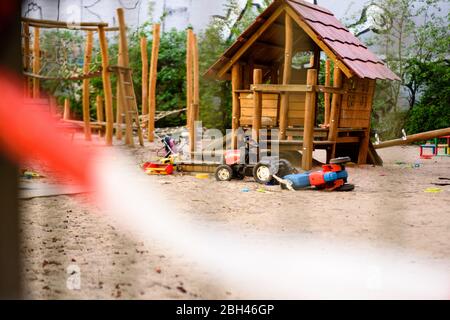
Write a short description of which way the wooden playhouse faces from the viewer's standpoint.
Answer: facing the viewer and to the left of the viewer

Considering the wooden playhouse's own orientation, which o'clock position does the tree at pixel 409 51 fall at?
The tree is roughly at 6 o'clock from the wooden playhouse.

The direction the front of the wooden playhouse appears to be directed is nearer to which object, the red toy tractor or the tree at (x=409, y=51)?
the red toy tractor
